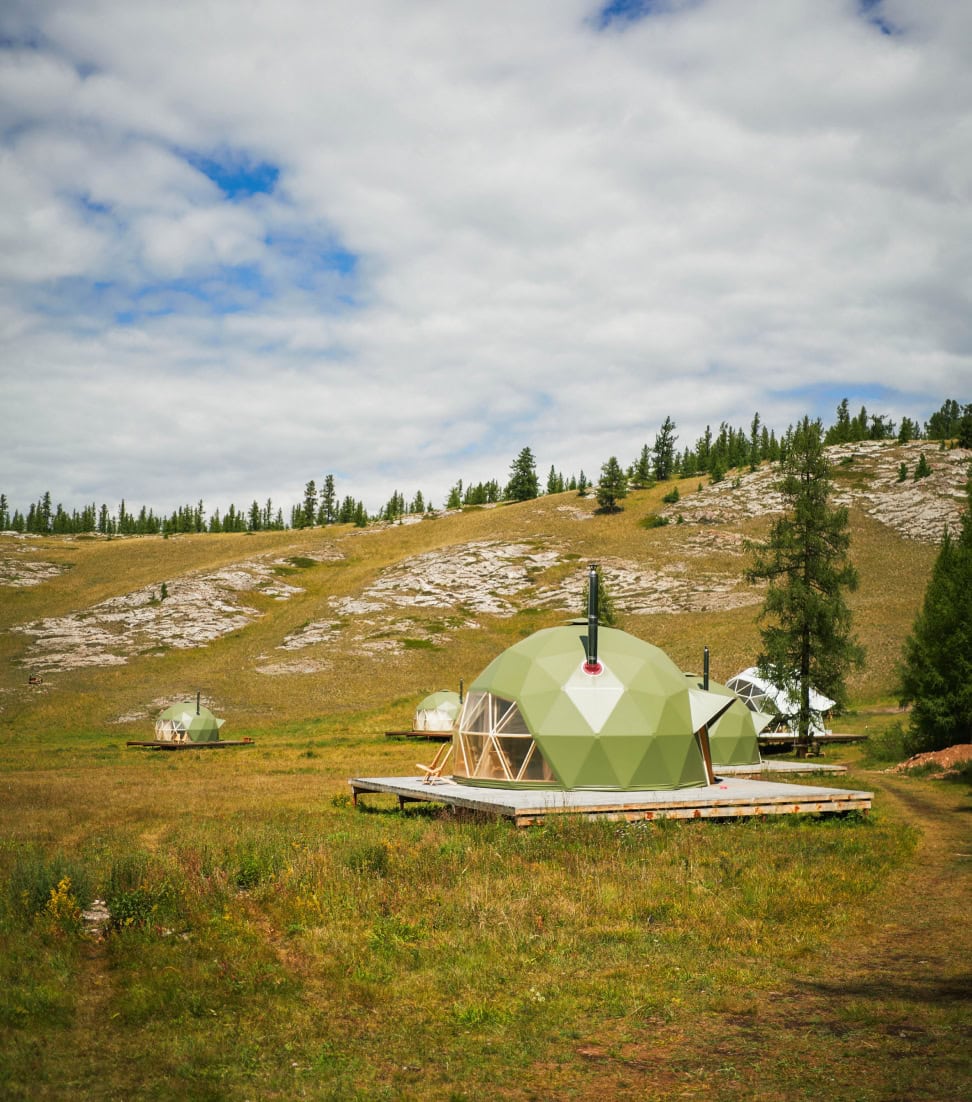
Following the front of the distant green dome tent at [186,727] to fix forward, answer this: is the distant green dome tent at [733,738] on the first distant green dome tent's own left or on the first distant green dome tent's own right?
on the first distant green dome tent's own left

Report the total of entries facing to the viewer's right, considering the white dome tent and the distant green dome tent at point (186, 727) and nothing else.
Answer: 0

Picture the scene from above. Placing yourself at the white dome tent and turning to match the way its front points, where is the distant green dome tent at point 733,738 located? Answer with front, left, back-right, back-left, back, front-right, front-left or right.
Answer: right

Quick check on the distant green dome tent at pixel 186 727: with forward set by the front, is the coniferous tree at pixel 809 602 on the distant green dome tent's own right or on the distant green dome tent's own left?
on the distant green dome tent's own left

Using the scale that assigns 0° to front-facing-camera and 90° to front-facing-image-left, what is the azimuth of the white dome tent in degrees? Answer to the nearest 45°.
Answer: approximately 45°

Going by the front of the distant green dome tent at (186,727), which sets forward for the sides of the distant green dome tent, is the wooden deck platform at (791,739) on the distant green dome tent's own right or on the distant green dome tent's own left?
on the distant green dome tent's own left

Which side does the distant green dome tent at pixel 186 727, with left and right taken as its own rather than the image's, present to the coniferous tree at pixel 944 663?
left

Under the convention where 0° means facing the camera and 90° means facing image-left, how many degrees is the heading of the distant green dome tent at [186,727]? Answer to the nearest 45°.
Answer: approximately 45°
